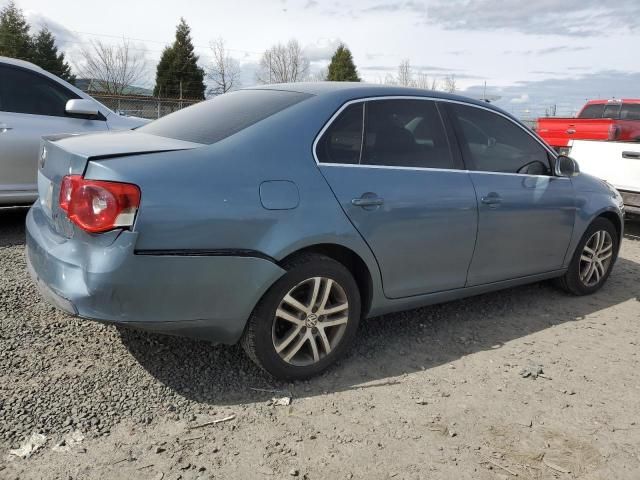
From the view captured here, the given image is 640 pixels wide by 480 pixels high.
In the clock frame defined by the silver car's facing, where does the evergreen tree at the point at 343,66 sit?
The evergreen tree is roughly at 10 o'clock from the silver car.

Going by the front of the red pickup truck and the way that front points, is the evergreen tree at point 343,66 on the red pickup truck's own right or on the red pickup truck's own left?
on the red pickup truck's own left

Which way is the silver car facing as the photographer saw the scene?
facing to the right of the viewer

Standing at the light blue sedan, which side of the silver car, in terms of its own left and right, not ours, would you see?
right

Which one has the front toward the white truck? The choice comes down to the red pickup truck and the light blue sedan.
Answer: the light blue sedan

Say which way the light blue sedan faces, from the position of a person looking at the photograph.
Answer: facing away from the viewer and to the right of the viewer

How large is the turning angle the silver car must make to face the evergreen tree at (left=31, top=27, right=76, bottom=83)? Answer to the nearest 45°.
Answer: approximately 90° to its left

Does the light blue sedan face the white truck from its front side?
yes

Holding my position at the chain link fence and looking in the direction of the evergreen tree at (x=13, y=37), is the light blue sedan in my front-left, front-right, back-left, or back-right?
back-left

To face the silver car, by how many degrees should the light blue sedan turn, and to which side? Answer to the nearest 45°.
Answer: approximately 90° to its left

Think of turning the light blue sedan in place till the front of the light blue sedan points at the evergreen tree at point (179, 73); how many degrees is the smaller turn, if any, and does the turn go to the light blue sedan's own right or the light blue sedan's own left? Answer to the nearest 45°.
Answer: approximately 45° to the light blue sedan's own left

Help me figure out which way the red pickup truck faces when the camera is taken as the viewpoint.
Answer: facing away from the viewer and to the right of the viewer
